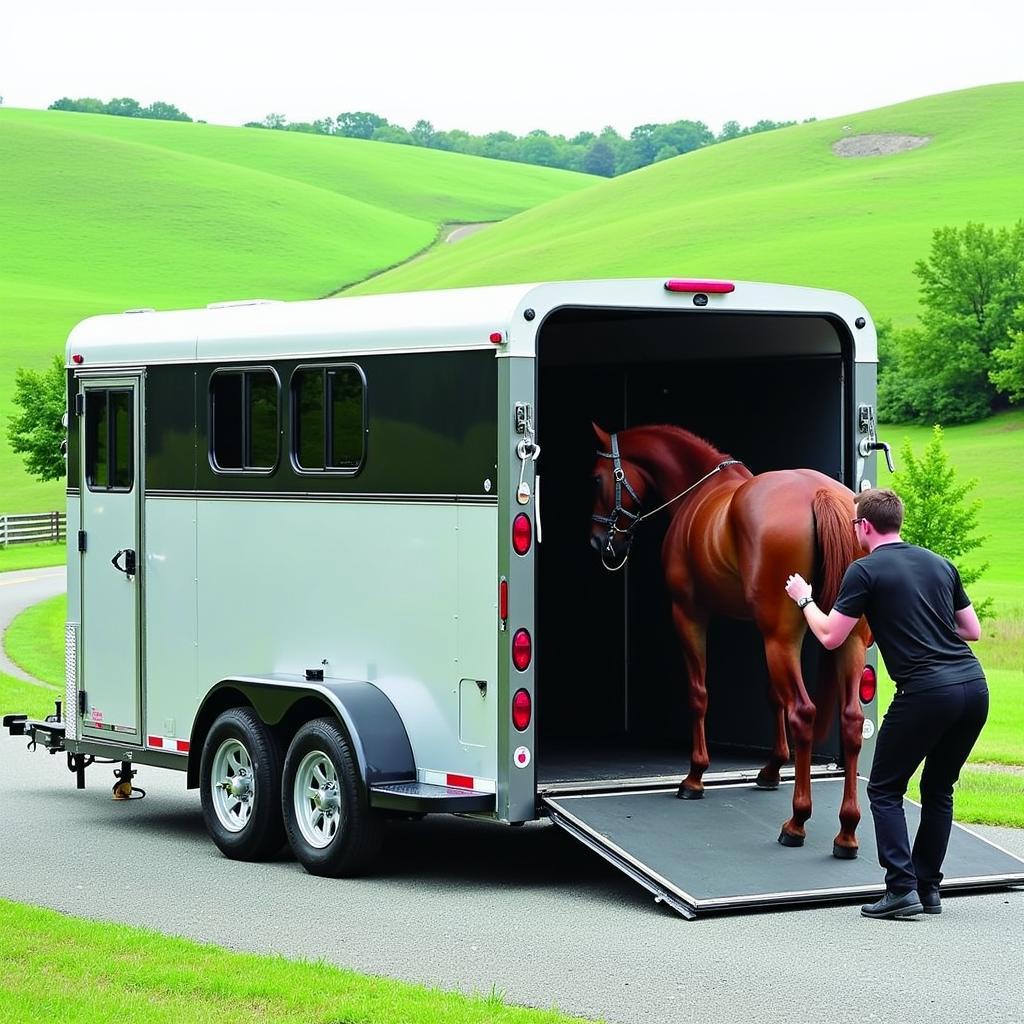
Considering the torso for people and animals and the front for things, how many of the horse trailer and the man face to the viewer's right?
0

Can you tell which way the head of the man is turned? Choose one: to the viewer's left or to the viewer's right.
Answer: to the viewer's left

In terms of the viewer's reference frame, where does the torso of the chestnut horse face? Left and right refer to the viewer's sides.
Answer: facing away from the viewer and to the left of the viewer

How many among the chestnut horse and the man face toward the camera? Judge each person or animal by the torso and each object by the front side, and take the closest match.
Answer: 0

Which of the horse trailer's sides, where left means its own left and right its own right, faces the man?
back

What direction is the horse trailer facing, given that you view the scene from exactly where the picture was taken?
facing away from the viewer and to the left of the viewer

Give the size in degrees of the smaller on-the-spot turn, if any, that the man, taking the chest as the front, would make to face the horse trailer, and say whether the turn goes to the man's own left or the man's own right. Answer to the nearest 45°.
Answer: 0° — they already face it

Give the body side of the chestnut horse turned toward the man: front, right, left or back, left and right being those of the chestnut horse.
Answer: back

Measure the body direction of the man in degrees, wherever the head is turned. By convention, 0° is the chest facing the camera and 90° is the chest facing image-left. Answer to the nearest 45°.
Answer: approximately 135°
